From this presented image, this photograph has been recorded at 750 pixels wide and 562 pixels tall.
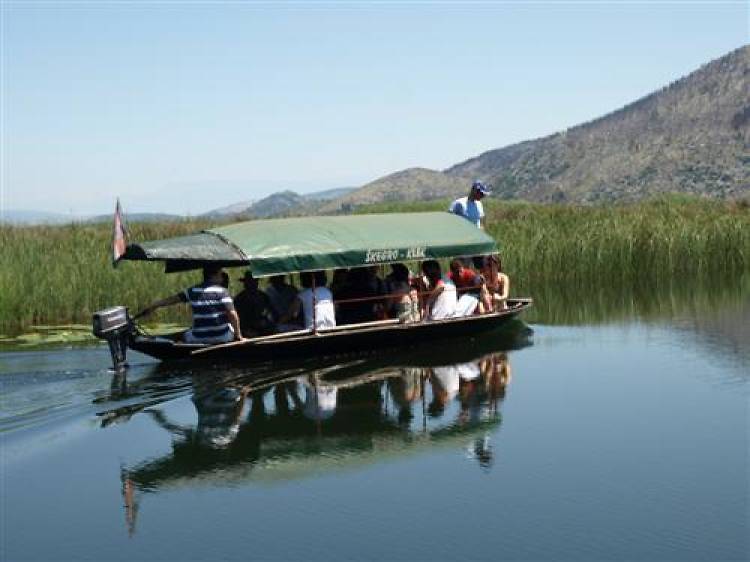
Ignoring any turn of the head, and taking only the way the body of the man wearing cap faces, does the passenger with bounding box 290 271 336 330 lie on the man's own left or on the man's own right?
on the man's own right

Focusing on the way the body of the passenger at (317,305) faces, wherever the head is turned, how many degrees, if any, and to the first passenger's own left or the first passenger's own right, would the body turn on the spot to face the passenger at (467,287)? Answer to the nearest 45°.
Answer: approximately 45° to the first passenger's own right

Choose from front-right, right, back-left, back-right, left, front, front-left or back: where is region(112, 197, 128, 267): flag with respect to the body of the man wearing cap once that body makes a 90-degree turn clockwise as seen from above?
front-right

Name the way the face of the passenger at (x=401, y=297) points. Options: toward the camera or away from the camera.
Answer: away from the camera

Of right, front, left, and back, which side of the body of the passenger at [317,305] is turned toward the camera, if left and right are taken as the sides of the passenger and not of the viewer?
back

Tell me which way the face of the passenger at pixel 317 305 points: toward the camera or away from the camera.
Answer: away from the camera

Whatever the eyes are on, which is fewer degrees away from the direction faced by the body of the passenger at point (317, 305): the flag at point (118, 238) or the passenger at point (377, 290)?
the passenger
